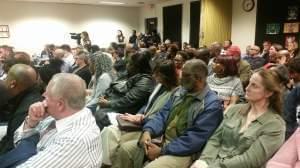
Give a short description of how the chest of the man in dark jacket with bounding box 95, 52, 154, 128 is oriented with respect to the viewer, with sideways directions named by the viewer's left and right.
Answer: facing to the left of the viewer

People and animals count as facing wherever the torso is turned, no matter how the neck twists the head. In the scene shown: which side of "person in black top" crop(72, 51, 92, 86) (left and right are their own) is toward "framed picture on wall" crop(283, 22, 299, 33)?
back

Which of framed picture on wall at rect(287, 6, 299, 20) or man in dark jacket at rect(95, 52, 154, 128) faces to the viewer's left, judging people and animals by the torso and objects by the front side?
the man in dark jacket

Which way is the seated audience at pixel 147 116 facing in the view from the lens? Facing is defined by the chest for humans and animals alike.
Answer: facing to the left of the viewer

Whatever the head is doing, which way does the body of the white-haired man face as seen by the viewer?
to the viewer's left

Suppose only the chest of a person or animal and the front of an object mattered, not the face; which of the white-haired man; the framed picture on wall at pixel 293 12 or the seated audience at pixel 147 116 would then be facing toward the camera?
the framed picture on wall

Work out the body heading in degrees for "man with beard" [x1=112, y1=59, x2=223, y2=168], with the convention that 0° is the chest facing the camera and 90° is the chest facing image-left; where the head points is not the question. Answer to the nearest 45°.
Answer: approximately 45°

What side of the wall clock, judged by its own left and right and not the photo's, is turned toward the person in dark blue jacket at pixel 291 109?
front

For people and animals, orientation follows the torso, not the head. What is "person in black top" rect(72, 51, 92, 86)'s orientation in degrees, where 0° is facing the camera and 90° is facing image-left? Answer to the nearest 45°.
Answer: approximately 90°

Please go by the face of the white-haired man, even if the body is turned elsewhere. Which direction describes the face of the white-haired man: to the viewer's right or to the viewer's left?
to the viewer's left

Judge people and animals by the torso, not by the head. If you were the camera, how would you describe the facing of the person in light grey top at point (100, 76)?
facing to the left of the viewer

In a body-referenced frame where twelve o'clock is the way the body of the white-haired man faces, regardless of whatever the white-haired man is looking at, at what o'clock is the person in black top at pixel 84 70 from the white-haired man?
The person in black top is roughly at 3 o'clock from the white-haired man.
